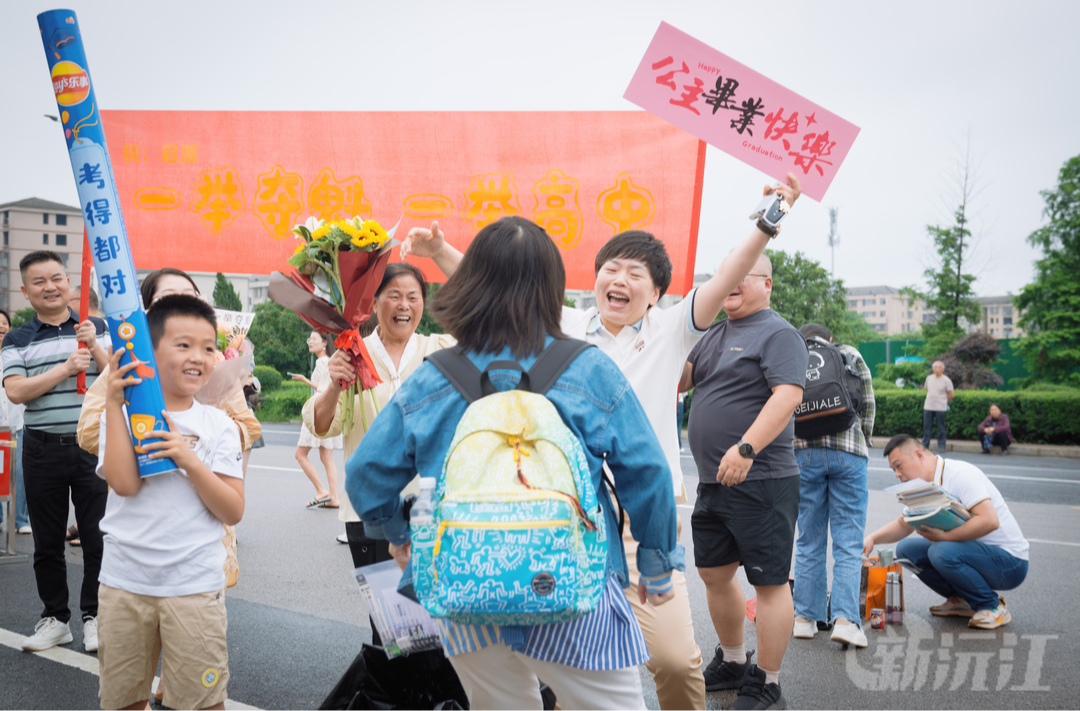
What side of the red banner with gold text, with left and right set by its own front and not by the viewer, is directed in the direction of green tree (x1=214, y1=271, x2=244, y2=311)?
back

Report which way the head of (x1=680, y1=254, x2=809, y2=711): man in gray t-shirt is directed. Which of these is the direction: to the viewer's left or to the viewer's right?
to the viewer's left

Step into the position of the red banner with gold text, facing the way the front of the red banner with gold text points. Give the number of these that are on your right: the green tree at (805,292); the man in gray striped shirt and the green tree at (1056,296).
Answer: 1

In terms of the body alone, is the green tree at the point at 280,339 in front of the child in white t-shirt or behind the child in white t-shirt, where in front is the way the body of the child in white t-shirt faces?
behind

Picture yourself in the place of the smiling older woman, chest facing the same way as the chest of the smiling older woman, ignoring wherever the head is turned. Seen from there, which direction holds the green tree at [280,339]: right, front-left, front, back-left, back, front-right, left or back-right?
back

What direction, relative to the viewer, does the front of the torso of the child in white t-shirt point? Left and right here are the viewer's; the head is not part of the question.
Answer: facing the viewer

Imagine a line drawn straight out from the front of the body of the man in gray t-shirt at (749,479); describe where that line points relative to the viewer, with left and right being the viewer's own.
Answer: facing the viewer and to the left of the viewer

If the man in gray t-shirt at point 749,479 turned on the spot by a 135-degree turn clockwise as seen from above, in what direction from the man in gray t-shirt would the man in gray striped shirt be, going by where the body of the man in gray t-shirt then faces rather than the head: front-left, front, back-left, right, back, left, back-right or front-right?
left

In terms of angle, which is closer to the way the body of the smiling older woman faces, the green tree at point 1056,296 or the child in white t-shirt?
the child in white t-shirt

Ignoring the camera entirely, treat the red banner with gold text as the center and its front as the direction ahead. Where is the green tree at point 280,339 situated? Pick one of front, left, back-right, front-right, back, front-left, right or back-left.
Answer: back
